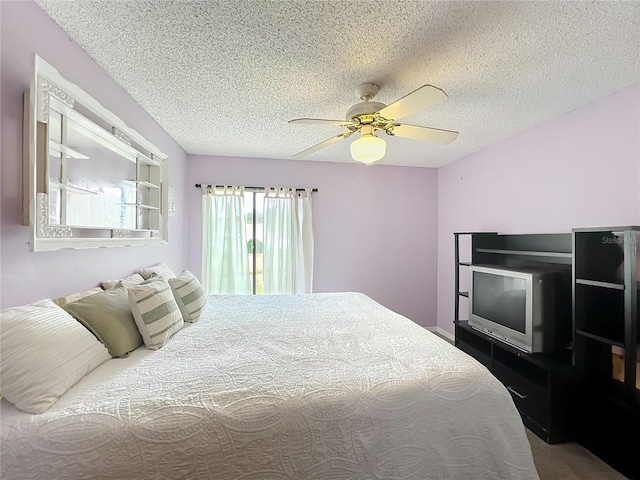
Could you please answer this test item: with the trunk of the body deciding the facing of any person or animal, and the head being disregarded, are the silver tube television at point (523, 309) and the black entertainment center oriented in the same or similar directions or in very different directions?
same or similar directions

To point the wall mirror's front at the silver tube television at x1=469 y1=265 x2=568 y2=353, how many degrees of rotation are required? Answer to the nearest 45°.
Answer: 0° — it already faces it

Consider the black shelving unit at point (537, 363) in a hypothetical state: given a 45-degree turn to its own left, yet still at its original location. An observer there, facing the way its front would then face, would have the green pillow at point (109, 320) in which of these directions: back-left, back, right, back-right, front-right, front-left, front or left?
front-right

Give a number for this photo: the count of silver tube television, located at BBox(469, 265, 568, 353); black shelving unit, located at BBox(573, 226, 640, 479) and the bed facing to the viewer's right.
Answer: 1

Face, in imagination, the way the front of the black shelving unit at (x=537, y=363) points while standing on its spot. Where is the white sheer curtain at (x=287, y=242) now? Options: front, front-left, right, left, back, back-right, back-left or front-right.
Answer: front-right

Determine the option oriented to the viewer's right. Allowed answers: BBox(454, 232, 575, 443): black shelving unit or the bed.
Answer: the bed

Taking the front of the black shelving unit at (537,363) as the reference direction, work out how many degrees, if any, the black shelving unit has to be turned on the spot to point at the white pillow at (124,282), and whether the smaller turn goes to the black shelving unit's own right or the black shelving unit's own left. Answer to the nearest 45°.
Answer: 0° — it already faces it

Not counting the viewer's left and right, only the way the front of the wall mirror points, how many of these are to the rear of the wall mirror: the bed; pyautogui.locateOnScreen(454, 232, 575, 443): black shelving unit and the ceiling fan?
0

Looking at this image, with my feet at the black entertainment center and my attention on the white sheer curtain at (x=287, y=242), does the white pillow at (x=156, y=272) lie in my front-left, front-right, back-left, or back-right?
front-left

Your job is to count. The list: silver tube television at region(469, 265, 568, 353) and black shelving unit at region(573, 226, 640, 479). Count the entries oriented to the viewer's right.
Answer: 0

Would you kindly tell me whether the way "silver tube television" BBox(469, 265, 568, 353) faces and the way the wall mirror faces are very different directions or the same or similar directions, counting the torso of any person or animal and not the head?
very different directions

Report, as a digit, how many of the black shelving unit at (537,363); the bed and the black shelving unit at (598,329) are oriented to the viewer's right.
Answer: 1

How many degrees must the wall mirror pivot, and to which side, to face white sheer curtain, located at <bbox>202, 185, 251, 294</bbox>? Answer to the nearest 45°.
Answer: approximately 90° to its left

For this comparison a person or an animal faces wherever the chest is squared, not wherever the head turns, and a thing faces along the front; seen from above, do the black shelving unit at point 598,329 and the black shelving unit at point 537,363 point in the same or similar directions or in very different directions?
same or similar directions

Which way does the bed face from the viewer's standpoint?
to the viewer's right

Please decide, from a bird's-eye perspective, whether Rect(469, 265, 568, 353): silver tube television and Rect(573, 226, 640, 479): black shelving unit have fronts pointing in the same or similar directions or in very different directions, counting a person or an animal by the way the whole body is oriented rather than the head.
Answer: same or similar directions

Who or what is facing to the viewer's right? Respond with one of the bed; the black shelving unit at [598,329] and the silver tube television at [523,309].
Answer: the bed

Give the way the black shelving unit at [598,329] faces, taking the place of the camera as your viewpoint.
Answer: facing the viewer and to the left of the viewer

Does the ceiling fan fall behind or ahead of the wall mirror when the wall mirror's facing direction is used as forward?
ahead

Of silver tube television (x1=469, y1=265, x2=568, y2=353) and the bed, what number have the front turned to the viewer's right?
1

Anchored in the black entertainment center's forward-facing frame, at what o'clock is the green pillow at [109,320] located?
The green pillow is roughly at 12 o'clock from the black entertainment center.

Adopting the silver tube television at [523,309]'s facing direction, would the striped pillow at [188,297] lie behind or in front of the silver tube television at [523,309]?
in front
